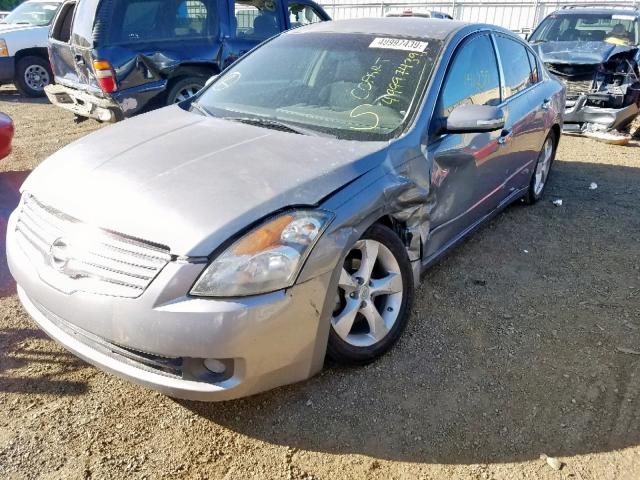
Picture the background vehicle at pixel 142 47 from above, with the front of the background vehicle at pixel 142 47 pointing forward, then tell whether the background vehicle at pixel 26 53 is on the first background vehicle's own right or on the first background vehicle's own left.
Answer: on the first background vehicle's own left

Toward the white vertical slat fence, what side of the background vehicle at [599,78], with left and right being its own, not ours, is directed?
back

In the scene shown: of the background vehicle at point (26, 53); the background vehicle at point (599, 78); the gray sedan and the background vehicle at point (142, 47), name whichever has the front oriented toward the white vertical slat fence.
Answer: the background vehicle at point (142, 47)

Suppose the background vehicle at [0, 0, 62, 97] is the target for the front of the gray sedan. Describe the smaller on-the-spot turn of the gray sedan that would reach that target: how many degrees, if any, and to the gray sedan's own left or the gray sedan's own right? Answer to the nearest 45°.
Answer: approximately 90° to the gray sedan's own right

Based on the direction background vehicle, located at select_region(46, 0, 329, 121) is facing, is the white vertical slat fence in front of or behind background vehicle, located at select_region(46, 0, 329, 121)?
in front

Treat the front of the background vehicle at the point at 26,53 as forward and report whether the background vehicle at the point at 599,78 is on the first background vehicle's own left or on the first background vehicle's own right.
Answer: on the first background vehicle's own left

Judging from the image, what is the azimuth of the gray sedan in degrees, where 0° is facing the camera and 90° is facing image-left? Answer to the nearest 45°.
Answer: approximately 45°

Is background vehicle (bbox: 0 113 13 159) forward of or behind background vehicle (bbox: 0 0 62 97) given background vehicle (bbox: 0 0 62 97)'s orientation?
forward

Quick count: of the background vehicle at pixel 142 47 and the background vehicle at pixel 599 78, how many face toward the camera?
1

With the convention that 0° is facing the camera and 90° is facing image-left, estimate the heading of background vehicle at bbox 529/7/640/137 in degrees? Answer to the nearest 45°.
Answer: approximately 0°

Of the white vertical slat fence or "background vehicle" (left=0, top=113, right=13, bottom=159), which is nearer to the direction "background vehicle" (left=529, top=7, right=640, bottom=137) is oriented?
the background vehicle

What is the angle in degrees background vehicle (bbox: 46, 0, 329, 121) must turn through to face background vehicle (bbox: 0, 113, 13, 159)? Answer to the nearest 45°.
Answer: approximately 180°

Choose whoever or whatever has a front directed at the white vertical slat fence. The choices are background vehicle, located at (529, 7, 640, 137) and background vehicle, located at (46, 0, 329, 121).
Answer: background vehicle, located at (46, 0, 329, 121)

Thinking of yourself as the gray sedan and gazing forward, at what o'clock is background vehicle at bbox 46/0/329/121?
The background vehicle is roughly at 4 o'clock from the gray sedan.
